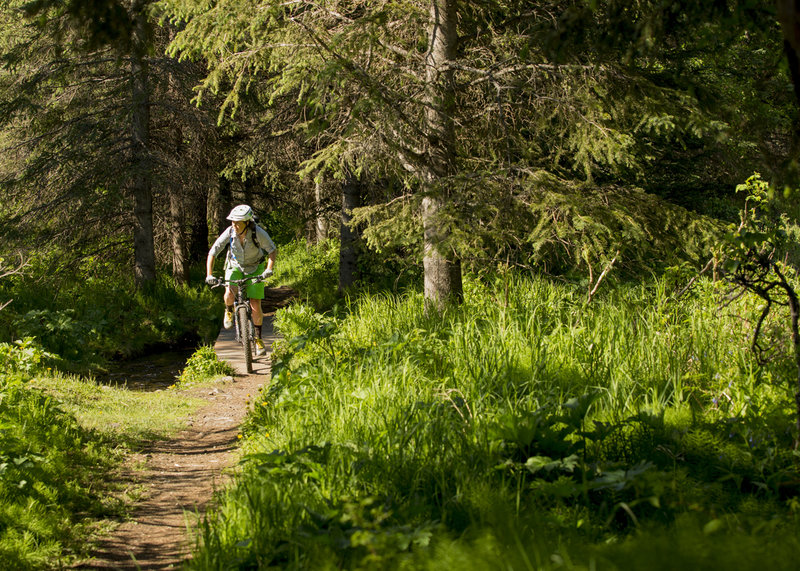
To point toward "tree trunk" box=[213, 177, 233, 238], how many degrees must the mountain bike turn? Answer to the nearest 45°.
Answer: approximately 180°

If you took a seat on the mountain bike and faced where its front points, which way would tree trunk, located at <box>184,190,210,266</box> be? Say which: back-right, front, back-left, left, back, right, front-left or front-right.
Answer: back

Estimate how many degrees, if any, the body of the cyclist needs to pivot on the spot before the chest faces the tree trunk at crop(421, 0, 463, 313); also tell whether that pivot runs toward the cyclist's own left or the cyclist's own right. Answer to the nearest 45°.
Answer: approximately 135° to the cyclist's own left

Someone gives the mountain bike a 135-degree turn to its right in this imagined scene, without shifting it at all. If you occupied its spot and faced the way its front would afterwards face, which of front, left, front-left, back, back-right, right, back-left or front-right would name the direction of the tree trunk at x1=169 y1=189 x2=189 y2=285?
front-right

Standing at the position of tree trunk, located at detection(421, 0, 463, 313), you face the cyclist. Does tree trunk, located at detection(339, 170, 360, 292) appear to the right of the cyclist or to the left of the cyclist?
right

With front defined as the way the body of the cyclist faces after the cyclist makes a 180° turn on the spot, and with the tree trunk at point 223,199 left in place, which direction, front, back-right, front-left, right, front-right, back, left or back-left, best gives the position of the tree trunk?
front

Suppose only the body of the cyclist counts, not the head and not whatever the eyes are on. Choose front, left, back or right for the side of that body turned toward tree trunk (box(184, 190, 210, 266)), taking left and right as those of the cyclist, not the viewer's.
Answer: back

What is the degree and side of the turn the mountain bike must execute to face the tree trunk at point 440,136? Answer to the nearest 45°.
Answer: approximately 135° to its left

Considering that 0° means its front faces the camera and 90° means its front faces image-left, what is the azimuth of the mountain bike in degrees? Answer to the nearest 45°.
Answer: approximately 0°

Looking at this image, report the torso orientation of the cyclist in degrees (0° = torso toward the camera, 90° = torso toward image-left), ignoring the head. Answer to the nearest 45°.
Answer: approximately 0°

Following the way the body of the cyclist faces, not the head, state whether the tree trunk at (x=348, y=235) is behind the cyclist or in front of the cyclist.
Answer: behind
